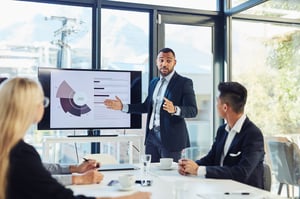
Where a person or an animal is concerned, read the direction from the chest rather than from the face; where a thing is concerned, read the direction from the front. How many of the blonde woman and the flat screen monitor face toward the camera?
1

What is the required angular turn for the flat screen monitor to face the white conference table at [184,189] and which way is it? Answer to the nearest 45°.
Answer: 0° — it already faces it

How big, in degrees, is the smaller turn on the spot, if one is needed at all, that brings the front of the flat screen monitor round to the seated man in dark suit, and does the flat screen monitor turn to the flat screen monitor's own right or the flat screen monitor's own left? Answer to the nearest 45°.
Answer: approximately 45° to the flat screen monitor's own left

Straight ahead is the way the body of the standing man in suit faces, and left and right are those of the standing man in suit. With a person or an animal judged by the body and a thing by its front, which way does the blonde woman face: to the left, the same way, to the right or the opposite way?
the opposite way

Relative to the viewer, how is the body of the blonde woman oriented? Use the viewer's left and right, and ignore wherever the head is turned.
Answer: facing away from the viewer and to the right of the viewer

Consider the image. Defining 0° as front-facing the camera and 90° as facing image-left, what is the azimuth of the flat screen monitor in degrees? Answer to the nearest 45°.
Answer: approximately 0°

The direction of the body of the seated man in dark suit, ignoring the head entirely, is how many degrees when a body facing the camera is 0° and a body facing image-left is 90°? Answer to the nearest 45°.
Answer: approximately 45°

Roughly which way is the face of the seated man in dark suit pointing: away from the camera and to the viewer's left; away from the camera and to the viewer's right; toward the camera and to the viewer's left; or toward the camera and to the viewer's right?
away from the camera and to the viewer's left

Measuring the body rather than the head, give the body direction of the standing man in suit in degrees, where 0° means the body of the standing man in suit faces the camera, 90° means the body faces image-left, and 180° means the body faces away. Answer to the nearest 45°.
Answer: approximately 45°

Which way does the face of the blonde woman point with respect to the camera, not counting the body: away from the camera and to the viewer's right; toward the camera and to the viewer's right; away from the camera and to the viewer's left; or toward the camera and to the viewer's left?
away from the camera and to the viewer's right

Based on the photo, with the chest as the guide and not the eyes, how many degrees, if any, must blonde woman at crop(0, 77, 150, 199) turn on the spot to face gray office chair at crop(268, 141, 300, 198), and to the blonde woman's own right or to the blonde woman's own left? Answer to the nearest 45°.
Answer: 0° — they already face it

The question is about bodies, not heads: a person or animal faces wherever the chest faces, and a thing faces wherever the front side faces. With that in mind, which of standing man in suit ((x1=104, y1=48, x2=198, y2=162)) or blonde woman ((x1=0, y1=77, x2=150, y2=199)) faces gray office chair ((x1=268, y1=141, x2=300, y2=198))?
the blonde woman
